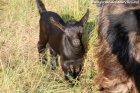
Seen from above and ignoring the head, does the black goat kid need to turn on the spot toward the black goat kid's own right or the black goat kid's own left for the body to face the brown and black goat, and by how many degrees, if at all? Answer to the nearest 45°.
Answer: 0° — it already faces it

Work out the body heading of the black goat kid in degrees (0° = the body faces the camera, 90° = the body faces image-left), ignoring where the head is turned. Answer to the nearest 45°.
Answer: approximately 315°
